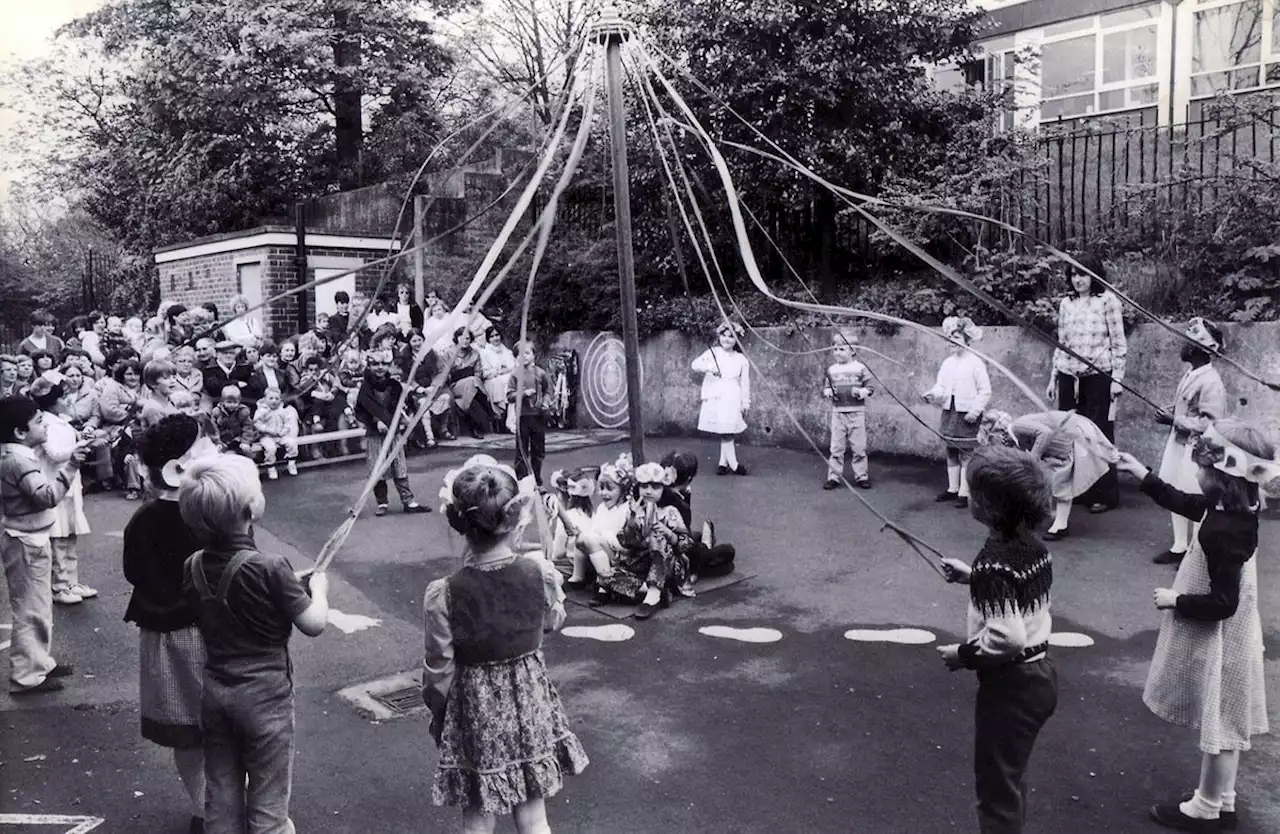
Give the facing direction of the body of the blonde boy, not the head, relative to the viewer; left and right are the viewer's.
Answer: facing away from the viewer and to the right of the viewer

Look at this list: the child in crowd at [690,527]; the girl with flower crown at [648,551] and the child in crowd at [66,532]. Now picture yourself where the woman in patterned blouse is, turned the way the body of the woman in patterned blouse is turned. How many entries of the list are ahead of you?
3

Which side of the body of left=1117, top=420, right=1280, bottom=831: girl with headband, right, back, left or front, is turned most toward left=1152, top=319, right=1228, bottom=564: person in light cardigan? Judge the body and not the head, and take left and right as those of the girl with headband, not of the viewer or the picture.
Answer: right

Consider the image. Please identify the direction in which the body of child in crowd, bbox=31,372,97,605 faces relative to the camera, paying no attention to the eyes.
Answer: to the viewer's right

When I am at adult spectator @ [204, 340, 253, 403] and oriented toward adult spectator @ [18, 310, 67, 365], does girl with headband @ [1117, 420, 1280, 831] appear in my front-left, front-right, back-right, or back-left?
back-left

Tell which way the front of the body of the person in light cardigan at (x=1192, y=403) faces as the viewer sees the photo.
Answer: to the viewer's left

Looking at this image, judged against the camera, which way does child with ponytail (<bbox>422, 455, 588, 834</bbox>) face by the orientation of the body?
away from the camera

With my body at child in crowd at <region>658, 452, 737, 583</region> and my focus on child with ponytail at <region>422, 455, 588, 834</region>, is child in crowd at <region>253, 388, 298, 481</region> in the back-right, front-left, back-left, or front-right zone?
back-right

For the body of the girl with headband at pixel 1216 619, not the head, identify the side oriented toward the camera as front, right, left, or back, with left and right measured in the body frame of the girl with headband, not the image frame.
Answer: left

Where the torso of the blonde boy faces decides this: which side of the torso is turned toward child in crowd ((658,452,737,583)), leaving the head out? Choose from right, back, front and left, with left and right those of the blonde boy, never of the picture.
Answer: front

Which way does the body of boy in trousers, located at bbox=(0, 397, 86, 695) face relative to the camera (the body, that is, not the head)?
to the viewer's right

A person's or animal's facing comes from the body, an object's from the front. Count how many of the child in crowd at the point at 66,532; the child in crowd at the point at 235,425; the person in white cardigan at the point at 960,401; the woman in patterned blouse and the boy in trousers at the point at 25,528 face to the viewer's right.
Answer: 2

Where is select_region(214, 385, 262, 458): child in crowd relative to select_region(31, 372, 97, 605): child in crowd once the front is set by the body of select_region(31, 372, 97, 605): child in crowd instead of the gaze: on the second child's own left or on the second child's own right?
on the second child's own left

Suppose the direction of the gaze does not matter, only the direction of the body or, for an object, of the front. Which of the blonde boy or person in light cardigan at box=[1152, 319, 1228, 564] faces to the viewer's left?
the person in light cardigan

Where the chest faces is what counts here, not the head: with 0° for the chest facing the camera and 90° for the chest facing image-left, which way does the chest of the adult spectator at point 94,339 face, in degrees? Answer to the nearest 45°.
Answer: approximately 315°

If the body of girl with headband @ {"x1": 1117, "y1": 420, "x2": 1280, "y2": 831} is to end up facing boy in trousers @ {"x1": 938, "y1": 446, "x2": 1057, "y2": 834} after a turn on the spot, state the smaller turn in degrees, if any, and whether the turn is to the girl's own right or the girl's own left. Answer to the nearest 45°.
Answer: approximately 45° to the girl's own left

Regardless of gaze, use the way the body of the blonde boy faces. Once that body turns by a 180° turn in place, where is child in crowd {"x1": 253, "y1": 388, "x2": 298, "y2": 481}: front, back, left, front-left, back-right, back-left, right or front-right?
back-right

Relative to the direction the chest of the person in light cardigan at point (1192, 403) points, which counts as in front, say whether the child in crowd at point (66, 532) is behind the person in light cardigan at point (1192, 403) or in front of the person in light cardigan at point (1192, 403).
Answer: in front
